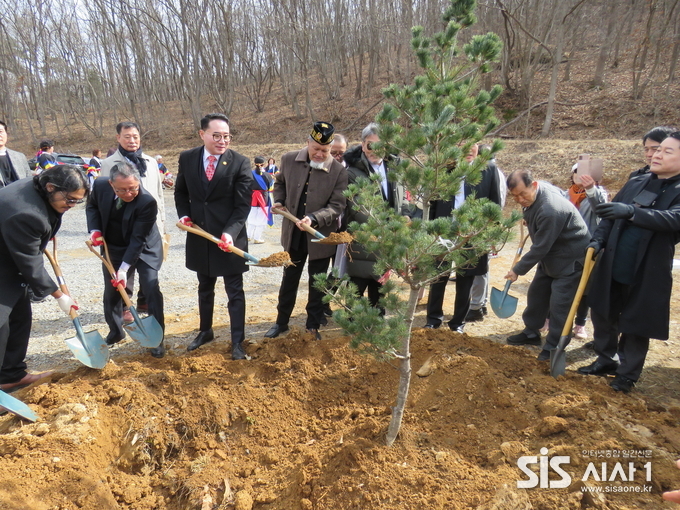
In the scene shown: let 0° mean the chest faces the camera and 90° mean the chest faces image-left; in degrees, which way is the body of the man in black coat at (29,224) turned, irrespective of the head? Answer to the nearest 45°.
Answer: approximately 270°

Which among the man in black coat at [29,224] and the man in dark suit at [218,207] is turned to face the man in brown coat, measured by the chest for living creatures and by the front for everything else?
the man in black coat

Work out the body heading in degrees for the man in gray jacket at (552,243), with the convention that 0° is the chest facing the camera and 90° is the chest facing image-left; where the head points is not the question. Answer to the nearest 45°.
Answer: approximately 45°

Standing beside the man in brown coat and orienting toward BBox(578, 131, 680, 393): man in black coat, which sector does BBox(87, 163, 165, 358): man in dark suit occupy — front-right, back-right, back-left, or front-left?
back-right

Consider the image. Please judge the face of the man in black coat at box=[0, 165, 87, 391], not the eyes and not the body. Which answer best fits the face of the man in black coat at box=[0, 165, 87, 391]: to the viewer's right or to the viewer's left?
to the viewer's right

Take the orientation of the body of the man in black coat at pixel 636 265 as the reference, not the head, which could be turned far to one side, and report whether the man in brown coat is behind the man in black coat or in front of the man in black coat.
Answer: in front
